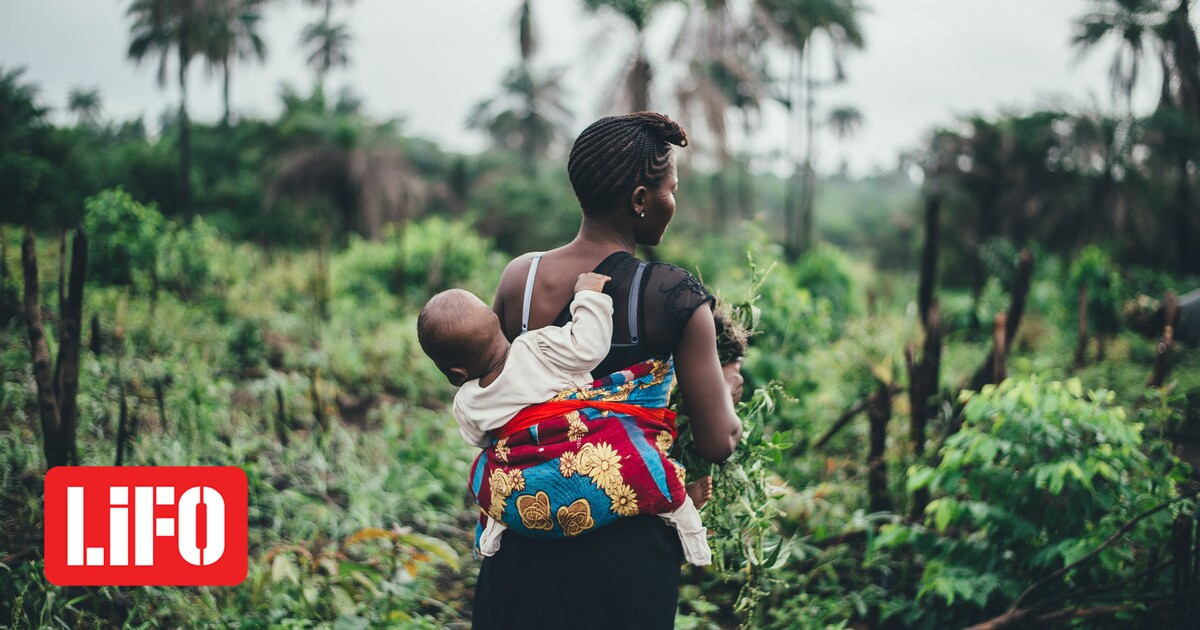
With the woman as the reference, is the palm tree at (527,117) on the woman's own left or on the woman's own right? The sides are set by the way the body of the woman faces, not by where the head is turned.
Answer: on the woman's own left

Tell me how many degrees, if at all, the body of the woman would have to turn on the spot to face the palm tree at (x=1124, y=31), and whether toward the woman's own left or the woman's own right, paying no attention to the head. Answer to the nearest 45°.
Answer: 0° — they already face it

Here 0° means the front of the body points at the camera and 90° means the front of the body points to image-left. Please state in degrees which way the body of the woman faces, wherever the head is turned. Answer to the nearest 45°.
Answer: approximately 225°

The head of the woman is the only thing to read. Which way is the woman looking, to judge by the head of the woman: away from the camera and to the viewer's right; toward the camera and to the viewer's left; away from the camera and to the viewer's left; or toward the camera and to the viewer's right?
away from the camera and to the viewer's right

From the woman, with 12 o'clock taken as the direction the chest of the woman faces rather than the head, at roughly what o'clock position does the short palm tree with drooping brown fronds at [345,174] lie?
The short palm tree with drooping brown fronds is roughly at 10 o'clock from the woman.

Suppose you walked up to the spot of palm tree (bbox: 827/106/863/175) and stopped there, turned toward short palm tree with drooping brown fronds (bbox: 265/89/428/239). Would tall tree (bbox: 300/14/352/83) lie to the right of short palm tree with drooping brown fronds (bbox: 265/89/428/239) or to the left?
right
